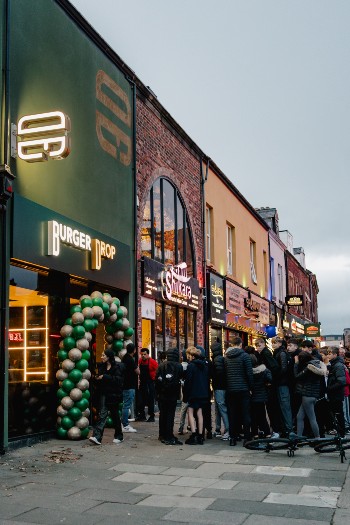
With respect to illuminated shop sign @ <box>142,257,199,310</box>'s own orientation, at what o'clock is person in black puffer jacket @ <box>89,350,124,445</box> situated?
The person in black puffer jacket is roughly at 2 o'clock from the illuminated shop sign.

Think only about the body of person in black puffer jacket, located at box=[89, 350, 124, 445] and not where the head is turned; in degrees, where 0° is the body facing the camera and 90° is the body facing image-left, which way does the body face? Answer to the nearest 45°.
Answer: approximately 45°

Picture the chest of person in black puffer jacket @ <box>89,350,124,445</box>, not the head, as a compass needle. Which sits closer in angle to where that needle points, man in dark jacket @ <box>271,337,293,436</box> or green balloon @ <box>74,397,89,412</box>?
the green balloon

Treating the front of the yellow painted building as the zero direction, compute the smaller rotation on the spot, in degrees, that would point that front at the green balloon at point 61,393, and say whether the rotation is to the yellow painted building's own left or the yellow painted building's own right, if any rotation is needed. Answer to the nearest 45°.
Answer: approximately 45° to the yellow painted building's own right

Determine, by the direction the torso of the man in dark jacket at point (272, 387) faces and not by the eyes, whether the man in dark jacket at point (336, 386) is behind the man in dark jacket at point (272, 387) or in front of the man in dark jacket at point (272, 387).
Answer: behind

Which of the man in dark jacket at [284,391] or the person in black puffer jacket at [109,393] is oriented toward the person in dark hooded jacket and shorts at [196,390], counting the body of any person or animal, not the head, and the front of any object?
the man in dark jacket

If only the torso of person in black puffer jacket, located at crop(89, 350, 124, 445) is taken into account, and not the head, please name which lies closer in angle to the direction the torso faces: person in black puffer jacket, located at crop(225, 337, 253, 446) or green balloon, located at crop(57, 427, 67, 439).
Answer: the green balloon

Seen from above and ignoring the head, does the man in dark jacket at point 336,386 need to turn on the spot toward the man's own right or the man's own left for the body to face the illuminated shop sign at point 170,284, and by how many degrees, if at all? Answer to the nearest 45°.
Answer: approximately 45° to the man's own right

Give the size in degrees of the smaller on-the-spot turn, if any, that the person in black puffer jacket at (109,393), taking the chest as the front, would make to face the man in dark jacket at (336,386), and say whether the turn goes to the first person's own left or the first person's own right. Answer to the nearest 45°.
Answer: approximately 135° to the first person's own left

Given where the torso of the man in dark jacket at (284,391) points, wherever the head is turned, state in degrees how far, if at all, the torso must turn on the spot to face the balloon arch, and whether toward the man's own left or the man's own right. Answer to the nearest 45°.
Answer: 0° — they already face it
